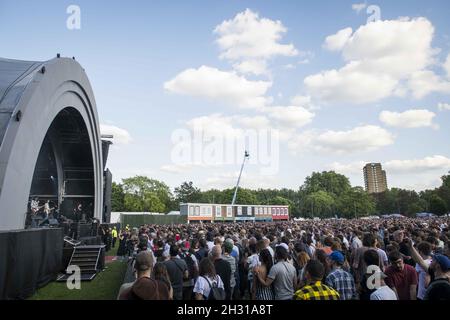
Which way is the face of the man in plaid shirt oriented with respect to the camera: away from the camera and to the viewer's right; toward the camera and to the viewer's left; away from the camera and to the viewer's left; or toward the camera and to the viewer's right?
away from the camera and to the viewer's left

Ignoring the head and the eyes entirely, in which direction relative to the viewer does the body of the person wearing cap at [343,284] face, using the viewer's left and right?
facing away from the viewer and to the left of the viewer

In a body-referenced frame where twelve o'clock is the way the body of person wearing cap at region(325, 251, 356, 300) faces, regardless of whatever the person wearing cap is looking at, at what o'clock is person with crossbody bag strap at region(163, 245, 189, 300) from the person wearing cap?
The person with crossbody bag strap is roughly at 11 o'clock from the person wearing cap.

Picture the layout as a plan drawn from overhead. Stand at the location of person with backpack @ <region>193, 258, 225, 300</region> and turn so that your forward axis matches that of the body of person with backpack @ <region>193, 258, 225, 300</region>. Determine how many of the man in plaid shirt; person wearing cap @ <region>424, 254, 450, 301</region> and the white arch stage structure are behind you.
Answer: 2

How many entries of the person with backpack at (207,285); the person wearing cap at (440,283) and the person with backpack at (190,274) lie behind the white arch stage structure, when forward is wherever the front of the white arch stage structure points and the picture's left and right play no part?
0

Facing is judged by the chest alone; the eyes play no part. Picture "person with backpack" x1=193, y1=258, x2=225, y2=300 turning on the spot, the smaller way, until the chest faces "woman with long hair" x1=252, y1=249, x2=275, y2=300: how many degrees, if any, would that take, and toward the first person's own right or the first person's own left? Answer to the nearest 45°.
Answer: approximately 135° to the first person's own right

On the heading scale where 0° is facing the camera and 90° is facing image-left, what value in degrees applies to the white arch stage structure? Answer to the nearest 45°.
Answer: approximately 315°

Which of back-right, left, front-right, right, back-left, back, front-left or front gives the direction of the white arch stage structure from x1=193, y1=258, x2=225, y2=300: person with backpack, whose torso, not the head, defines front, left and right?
front

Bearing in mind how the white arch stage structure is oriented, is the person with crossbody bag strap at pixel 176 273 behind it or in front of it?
in front

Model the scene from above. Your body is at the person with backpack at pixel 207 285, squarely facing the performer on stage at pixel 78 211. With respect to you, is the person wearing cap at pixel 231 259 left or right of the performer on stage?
right

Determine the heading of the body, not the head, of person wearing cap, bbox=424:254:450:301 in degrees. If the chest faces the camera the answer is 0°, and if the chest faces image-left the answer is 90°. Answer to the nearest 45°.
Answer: approximately 90°

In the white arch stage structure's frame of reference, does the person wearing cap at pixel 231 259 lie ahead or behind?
ahead

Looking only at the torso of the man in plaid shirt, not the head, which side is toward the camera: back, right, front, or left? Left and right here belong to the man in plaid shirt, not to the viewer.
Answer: back

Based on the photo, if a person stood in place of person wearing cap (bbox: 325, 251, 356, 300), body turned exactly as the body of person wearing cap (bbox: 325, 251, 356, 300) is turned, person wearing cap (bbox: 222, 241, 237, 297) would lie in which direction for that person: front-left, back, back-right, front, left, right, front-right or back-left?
front

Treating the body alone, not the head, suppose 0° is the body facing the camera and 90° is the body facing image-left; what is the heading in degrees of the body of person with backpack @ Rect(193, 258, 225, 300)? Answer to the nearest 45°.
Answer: approximately 135°

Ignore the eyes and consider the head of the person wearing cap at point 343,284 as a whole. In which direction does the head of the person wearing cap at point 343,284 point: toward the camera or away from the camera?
away from the camera

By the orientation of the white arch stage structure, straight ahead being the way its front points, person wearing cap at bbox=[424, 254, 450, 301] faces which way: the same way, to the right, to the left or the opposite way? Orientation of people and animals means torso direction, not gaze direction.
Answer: the opposite way

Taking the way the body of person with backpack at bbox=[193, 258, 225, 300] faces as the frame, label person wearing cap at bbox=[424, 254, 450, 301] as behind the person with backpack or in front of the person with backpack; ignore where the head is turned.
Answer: behind
